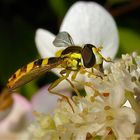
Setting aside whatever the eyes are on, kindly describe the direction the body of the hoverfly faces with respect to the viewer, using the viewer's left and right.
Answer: facing to the right of the viewer
